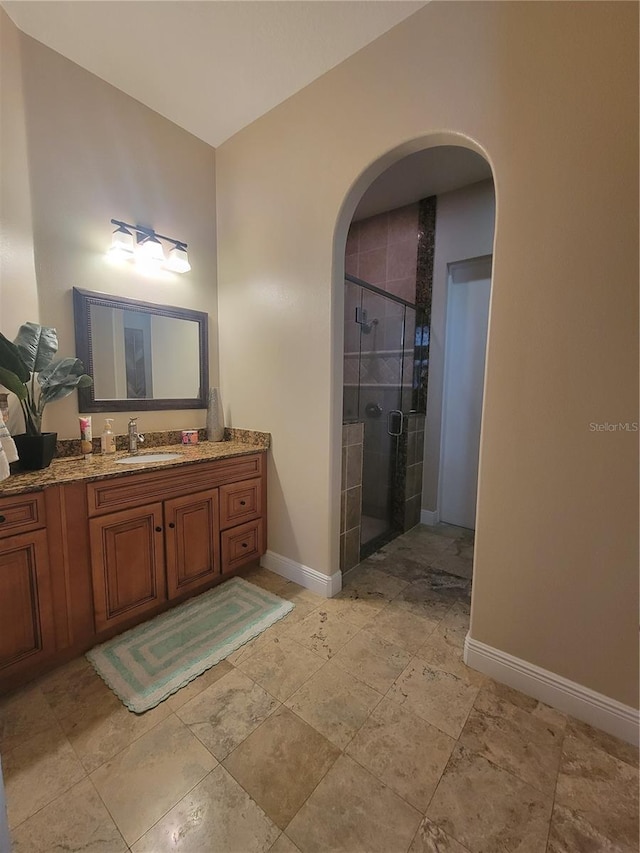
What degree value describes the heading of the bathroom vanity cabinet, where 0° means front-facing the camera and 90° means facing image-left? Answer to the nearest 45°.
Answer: approximately 315°

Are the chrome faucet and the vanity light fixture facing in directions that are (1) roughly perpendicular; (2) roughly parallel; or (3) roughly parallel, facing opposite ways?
roughly parallel

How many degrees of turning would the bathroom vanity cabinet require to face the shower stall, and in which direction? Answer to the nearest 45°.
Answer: approximately 45° to its left

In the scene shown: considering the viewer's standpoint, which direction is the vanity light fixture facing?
facing the viewer and to the right of the viewer

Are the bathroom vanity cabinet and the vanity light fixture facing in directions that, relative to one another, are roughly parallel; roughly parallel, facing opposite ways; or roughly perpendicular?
roughly parallel

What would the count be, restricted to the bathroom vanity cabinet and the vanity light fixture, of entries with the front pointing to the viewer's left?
0
